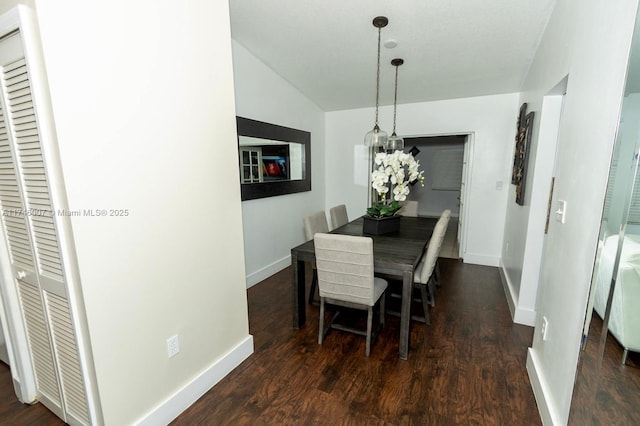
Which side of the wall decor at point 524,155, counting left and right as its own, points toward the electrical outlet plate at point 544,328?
left

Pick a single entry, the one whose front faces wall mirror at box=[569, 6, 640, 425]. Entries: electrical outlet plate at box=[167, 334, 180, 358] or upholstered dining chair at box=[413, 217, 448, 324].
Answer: the electrical outlet plate

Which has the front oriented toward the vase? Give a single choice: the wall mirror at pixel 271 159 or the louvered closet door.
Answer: the wall mirror

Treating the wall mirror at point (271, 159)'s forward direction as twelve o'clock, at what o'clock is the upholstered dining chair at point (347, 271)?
The upholstered dining chair is roughly at 1 o'clock from the wall mirror.

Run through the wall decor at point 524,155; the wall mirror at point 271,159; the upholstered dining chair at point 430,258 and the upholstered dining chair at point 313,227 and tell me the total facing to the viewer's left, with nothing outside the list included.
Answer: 2

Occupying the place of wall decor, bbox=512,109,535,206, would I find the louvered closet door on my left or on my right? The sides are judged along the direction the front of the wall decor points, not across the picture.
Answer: on my left

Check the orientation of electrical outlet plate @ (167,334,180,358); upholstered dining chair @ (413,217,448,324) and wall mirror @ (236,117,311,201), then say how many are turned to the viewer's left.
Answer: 1

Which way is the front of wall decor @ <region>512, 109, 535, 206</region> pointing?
to the viewer's left

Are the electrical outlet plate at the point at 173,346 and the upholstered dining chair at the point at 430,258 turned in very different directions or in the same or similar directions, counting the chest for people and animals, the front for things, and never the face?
very different directions

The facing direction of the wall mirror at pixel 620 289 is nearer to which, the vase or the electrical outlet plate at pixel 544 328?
the vase

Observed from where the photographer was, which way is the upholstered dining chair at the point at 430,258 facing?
facing to the left of the viewer

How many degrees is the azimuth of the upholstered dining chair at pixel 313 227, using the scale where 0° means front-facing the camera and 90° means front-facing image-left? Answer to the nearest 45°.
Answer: approximately 315°

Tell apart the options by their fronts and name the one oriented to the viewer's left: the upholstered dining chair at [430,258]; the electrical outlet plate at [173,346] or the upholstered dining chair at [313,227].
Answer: the upholstered dining chair at [430,258]

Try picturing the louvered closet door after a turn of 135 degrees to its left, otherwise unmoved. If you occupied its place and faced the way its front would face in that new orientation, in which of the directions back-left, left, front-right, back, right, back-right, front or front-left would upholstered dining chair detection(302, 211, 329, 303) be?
front
